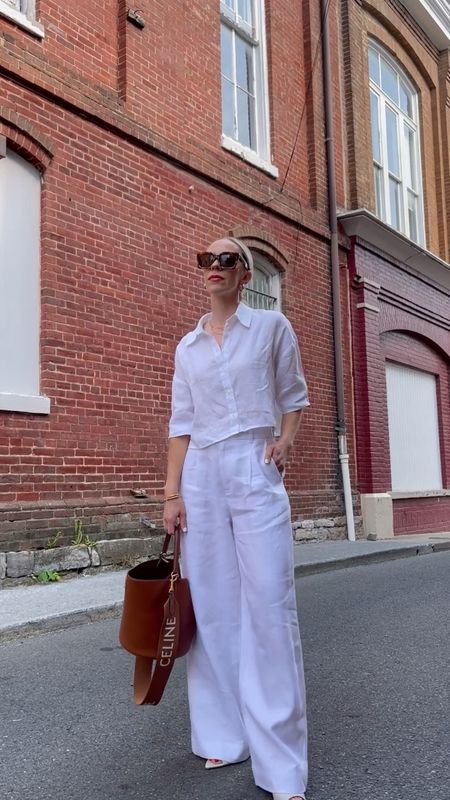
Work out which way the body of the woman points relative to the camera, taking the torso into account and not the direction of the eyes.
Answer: toward the camera

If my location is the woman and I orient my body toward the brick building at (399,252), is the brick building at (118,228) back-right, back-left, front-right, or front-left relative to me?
front-left

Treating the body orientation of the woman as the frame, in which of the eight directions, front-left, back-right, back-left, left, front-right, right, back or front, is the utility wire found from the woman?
back

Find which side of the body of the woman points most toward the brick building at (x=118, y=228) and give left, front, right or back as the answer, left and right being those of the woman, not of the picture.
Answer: back

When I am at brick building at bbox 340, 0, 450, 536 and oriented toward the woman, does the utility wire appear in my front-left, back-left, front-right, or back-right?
front-right

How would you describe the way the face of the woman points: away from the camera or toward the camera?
toward the camera
